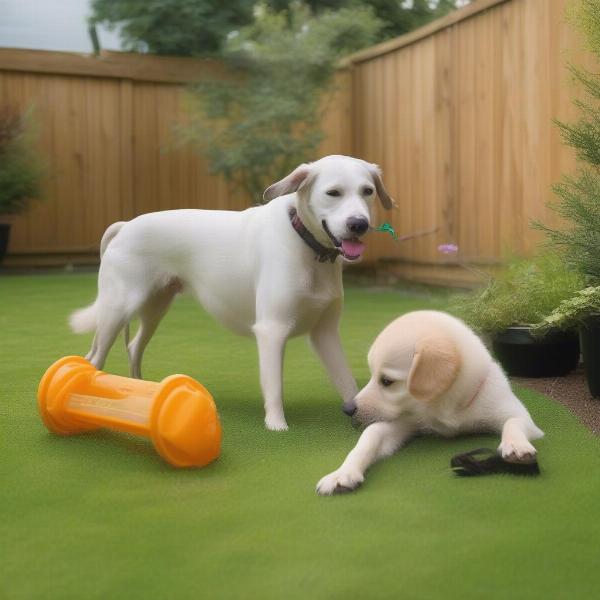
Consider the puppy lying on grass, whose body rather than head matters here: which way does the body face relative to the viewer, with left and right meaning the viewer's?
facing the viewer and to the left of the viewer

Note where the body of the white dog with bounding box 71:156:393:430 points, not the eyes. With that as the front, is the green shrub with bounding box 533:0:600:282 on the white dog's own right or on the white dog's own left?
on the white dog's own left

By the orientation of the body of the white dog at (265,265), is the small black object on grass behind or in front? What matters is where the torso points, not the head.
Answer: in front

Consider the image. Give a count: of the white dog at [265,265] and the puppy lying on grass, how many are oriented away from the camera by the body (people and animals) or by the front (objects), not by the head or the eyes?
0

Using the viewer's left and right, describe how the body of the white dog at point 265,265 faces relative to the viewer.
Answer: facing the viewer and to the right of the viewer

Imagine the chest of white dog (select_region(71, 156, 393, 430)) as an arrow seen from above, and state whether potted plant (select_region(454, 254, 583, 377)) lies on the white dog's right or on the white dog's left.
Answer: on the white dog's left
